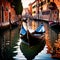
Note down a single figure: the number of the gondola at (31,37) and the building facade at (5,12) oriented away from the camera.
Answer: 0

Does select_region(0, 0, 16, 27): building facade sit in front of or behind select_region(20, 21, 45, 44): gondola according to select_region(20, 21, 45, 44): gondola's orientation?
behind

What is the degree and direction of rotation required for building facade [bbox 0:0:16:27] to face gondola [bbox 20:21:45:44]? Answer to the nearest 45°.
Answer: approximately 45° to its right

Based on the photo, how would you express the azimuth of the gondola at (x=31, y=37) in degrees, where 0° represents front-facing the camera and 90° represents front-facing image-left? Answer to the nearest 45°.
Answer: approximately 0°
